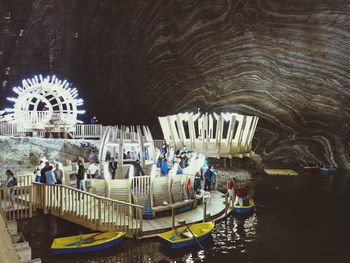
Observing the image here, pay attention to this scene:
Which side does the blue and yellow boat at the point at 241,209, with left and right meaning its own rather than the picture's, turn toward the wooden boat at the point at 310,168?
front

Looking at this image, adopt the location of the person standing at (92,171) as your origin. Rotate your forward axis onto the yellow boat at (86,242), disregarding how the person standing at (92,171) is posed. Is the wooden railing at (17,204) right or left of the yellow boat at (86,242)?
right

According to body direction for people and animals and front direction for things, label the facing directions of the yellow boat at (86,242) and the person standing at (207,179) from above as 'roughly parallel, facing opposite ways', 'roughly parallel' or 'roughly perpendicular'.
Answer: roughly perpendicular

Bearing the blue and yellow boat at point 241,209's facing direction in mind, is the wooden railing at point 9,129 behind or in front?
behind
